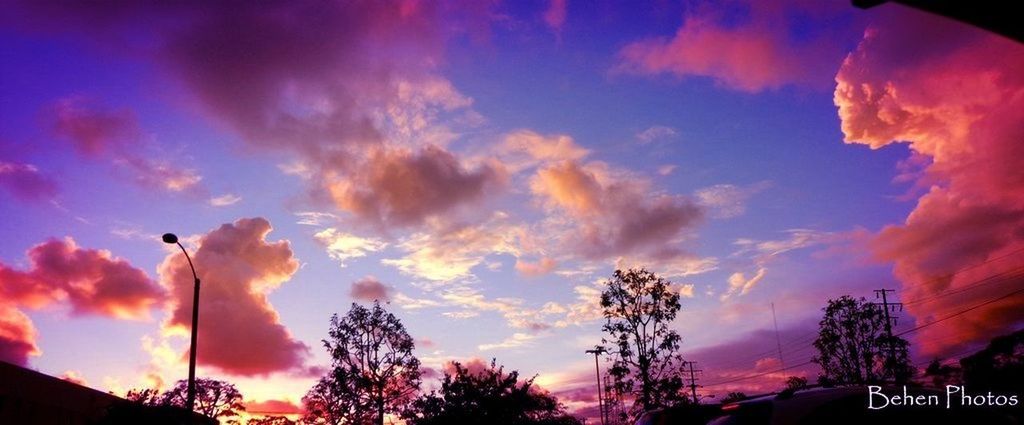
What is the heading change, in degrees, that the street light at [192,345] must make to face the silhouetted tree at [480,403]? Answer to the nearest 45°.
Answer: approximately 135° to its right

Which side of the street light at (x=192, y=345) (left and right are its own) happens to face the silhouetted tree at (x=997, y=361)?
back

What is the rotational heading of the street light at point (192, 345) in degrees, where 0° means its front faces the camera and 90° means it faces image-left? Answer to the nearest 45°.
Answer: approximately 90°

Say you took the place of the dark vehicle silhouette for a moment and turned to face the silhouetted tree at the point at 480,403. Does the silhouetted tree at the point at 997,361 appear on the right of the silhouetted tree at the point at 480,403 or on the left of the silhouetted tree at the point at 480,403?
right
